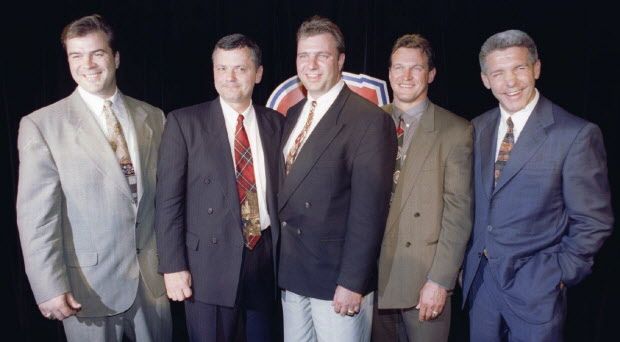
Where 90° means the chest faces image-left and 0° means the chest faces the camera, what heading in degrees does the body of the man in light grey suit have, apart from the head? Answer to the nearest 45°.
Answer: approximately 315°

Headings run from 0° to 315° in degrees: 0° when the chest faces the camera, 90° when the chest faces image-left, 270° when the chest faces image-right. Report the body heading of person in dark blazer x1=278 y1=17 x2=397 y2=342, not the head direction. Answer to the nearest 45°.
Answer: approximately 45°
